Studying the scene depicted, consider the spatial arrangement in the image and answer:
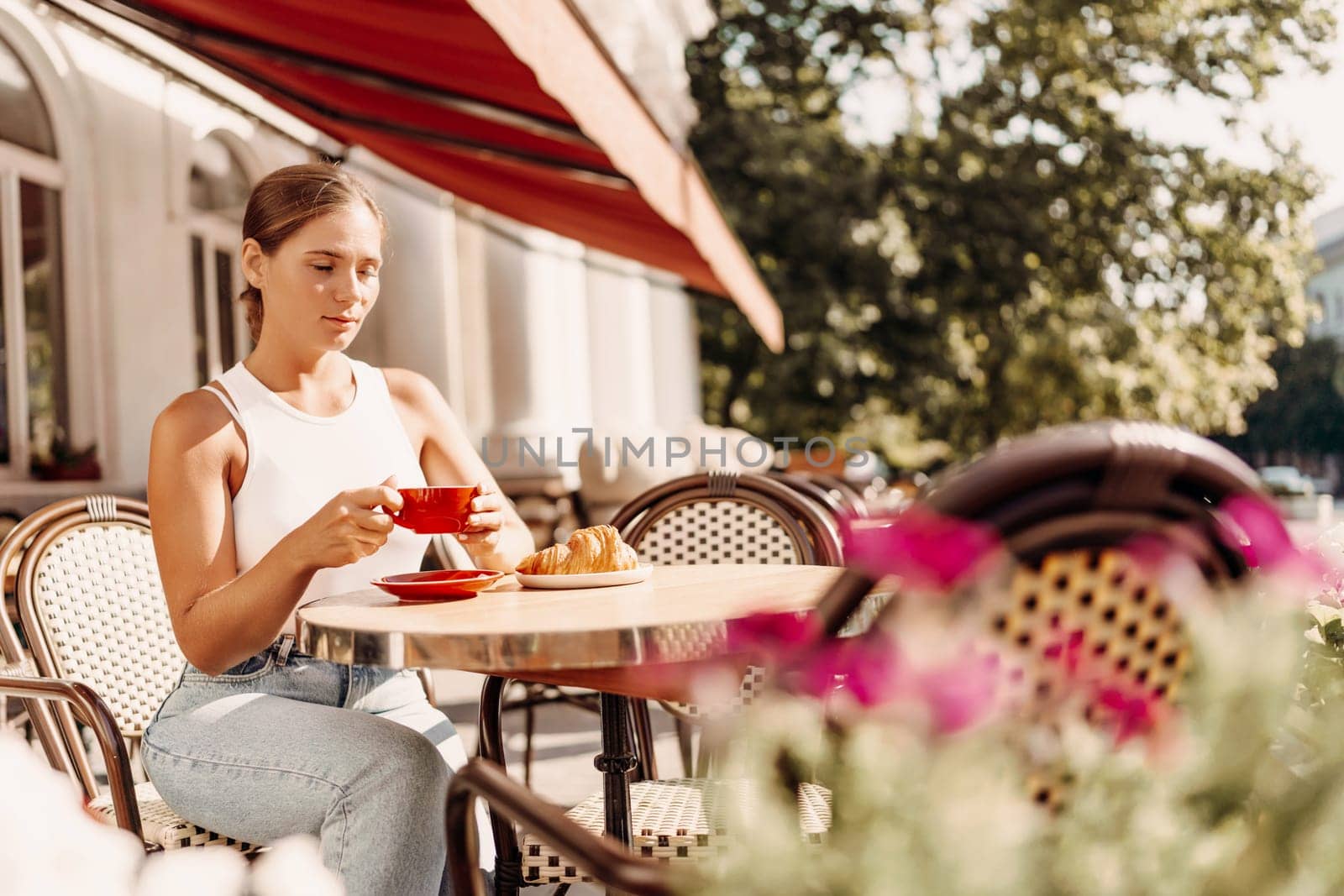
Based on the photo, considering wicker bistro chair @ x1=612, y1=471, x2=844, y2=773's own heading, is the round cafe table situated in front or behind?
in front

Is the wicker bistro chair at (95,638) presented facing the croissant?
yes

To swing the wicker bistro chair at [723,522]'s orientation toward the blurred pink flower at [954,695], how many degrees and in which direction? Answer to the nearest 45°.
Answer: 0° — it already faces it

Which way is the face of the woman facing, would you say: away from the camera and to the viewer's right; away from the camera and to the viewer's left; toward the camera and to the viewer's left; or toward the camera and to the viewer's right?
toward the camera and to the viewer's right

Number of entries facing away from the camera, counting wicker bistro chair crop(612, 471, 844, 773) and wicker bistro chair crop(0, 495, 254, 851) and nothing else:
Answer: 0

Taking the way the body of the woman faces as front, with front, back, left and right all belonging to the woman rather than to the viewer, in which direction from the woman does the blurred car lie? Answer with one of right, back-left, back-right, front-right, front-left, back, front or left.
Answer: left

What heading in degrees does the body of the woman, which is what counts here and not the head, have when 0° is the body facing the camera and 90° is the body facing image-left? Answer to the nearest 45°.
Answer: approximately 315°

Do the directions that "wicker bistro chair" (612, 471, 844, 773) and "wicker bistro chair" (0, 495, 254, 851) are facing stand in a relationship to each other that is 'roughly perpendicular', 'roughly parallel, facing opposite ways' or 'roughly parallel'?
roughly perpendicular

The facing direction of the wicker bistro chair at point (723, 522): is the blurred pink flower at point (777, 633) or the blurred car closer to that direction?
the blurred pink flower

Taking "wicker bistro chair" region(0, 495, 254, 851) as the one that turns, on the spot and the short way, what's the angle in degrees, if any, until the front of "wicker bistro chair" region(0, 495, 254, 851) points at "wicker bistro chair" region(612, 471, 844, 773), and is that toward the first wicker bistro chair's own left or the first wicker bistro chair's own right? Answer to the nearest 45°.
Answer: approximately 45° to the first wicker bistro chair's own left

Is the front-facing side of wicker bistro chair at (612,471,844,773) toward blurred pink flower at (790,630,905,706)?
yes
